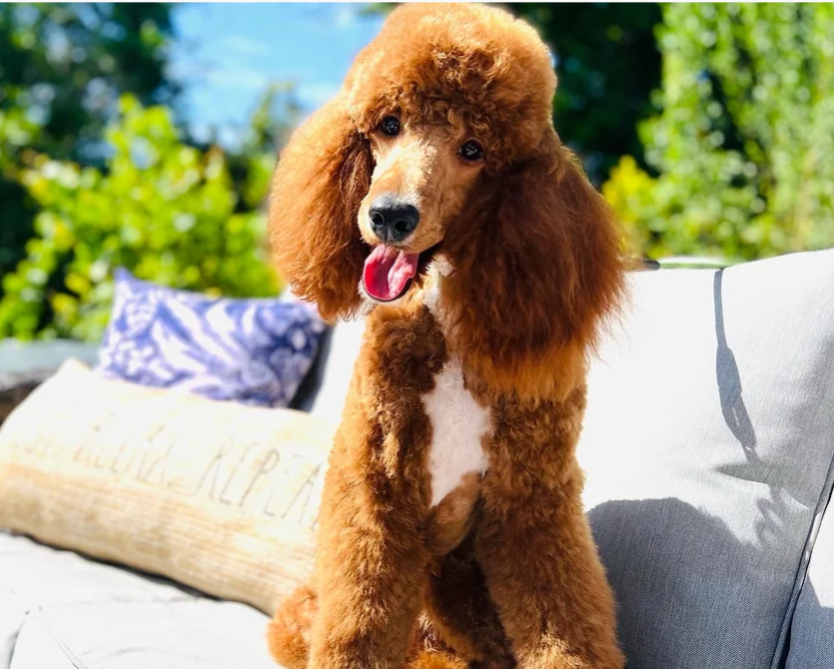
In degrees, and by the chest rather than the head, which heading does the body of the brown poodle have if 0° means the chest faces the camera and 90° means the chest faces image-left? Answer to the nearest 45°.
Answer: approximately 0°

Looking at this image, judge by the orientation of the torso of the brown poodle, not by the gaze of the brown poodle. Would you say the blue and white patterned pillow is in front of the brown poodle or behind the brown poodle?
behind

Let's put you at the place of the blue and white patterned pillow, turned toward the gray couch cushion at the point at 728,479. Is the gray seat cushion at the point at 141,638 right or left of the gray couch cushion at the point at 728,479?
right

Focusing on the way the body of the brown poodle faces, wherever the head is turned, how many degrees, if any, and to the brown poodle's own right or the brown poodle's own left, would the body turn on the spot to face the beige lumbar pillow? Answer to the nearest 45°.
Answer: approximately 135° to the brown poodle's own right
